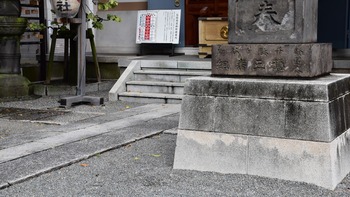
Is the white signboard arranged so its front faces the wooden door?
no

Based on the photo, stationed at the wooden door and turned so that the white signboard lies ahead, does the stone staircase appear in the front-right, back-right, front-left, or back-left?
front-left

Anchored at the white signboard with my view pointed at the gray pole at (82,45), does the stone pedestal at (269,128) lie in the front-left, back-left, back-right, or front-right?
front-left

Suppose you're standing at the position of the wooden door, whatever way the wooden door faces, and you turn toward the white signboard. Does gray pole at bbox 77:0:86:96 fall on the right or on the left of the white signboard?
left

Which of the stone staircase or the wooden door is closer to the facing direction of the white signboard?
the stone staircase

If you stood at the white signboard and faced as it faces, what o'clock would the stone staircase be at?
The stone staircase is roughly at 12 o'clock from the white signboard.

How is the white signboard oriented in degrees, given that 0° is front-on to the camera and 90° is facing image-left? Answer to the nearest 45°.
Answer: approximately 0°

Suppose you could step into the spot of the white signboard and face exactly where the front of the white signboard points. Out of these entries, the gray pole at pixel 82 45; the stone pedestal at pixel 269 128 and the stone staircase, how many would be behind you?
0

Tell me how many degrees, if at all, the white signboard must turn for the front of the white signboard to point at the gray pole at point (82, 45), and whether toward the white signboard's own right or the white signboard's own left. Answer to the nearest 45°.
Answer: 0° — it already faces it
